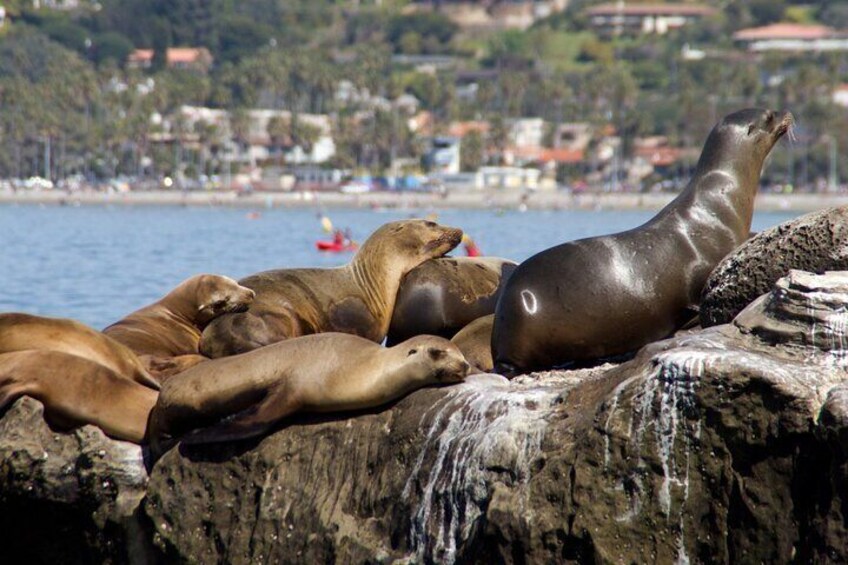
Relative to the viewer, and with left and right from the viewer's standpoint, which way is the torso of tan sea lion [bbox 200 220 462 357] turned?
facing to the right of the viewer

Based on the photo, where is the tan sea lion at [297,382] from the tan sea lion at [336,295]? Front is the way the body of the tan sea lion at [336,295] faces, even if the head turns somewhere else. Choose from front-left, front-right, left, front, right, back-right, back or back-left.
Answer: right

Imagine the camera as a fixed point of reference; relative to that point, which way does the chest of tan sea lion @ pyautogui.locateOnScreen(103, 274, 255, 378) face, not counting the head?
to the viewer's right

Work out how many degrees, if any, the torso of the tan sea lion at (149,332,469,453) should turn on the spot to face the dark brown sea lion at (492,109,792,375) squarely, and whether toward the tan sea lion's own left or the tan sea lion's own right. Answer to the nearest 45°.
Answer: approximately 45° to the tan sea lion's own left

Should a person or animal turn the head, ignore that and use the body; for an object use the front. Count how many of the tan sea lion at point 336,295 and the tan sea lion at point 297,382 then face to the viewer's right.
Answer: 2

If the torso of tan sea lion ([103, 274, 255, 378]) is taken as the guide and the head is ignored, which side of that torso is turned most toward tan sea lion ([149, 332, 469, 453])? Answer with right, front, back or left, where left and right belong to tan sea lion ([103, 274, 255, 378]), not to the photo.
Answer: right

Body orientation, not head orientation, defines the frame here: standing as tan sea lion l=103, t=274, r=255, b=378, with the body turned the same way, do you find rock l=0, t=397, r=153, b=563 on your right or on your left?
on your right

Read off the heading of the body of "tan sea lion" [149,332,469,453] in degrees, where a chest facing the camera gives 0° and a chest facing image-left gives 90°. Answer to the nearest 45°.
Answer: approximately 270°

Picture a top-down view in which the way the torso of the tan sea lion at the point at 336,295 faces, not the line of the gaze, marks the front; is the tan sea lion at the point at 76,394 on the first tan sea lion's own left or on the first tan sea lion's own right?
on the first tan sea lion's own right
